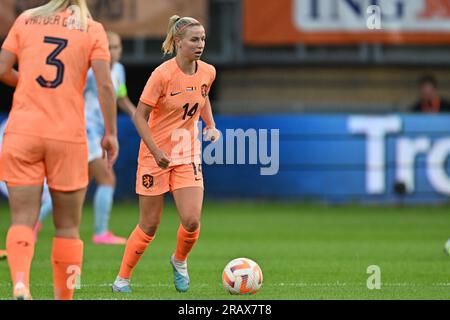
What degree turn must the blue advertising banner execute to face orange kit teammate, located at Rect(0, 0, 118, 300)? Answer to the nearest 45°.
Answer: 0° — it already faces them

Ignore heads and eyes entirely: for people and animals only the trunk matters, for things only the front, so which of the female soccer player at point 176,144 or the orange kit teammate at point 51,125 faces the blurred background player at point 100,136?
the orange kit teammate

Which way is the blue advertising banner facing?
toward the camera

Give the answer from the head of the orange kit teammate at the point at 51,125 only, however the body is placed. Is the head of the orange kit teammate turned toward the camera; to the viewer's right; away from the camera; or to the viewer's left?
away from the camera

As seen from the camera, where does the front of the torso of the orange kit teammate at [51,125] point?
away from the camera

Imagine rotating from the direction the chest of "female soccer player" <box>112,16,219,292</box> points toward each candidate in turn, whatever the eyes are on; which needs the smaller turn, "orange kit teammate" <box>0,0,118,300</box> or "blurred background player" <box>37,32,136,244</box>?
the orange kit teammate

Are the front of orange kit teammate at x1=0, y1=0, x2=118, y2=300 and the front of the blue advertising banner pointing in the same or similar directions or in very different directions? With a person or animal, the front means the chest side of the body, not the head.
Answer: very different directions

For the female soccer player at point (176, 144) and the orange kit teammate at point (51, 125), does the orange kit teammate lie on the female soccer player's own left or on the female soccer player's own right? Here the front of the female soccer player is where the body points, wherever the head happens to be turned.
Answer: on the female soccer player's own right

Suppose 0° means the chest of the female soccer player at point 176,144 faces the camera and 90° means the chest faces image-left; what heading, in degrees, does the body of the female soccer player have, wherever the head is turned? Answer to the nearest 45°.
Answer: approximately 315°

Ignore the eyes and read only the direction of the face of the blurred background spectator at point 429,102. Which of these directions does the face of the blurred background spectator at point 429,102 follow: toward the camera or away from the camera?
toward the camera

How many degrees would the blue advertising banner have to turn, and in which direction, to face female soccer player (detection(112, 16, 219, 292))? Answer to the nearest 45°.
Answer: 0° — it already faces them

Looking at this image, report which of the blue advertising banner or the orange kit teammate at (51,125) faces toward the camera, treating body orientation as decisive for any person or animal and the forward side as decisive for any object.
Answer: the blue advertising banner

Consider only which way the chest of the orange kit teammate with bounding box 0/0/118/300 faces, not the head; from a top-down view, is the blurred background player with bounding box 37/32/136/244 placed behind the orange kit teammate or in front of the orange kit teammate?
in front

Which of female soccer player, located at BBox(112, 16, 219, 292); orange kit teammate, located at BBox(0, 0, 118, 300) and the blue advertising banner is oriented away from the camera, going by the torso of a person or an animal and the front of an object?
the orange kit teammate
